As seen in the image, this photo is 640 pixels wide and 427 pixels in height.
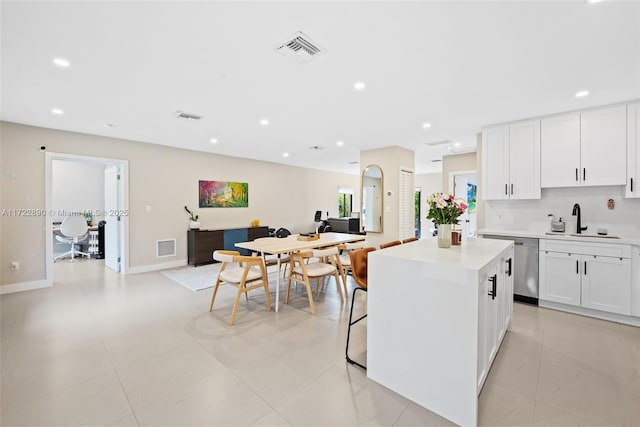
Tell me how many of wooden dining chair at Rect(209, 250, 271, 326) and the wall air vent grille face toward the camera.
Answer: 1

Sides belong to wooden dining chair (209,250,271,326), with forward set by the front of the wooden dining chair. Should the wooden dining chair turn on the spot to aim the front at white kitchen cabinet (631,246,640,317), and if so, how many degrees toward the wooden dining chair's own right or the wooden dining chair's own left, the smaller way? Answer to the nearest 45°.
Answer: approximately 45° to the wooden dining chair's own right

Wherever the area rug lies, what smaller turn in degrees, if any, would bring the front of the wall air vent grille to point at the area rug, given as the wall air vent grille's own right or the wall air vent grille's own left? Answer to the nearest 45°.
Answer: approximately 45° to the wall air vent grille's own left

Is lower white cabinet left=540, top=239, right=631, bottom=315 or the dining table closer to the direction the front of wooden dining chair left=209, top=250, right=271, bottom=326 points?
the dining table

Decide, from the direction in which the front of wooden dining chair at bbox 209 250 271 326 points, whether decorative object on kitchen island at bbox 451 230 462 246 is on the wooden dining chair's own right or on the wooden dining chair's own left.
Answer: on the wooden dining chair's own right

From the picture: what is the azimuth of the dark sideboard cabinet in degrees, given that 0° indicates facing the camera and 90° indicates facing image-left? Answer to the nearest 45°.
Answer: approximately 315°

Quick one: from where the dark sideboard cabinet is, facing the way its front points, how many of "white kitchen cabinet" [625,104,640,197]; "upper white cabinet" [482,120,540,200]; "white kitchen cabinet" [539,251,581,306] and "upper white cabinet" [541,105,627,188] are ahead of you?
4

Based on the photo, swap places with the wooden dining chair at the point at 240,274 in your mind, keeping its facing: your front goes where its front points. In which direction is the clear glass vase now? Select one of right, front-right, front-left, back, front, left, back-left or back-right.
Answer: right

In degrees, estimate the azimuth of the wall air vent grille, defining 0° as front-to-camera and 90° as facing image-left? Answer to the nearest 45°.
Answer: approximately 0°

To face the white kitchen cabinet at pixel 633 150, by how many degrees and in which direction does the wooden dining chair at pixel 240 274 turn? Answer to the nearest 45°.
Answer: approximately 45° to its right

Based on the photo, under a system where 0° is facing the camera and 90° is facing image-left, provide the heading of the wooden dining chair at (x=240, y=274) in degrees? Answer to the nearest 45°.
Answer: approximately 225°

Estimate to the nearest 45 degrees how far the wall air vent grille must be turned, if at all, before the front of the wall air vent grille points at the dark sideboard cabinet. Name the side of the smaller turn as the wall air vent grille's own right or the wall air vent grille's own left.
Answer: approximately 90° to the wall air vent grille's own left
